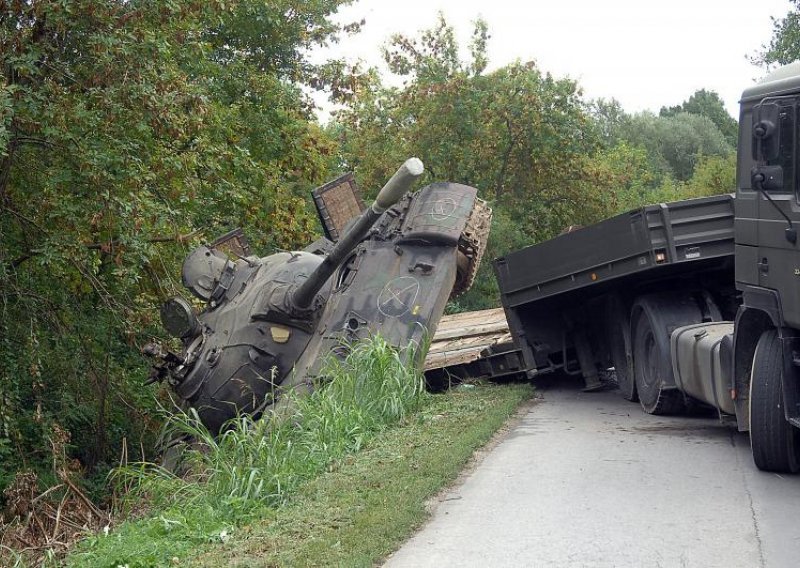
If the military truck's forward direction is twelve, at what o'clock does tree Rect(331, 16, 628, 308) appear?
The tree is roughly at 7 o'clock from the military truck.

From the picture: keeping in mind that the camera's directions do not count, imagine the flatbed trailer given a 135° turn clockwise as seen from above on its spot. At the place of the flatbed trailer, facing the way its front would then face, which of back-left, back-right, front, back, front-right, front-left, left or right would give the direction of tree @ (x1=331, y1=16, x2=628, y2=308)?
right

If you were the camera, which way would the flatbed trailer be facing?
facing the viewer and to the right of the viewer

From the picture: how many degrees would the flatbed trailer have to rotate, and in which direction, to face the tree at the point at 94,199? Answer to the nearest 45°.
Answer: approximately 135° to its right

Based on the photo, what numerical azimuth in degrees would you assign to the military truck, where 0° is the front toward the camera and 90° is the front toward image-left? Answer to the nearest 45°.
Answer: approximately 315°

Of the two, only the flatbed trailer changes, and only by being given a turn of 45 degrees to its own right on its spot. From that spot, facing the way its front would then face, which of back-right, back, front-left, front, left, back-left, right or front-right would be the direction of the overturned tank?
right
